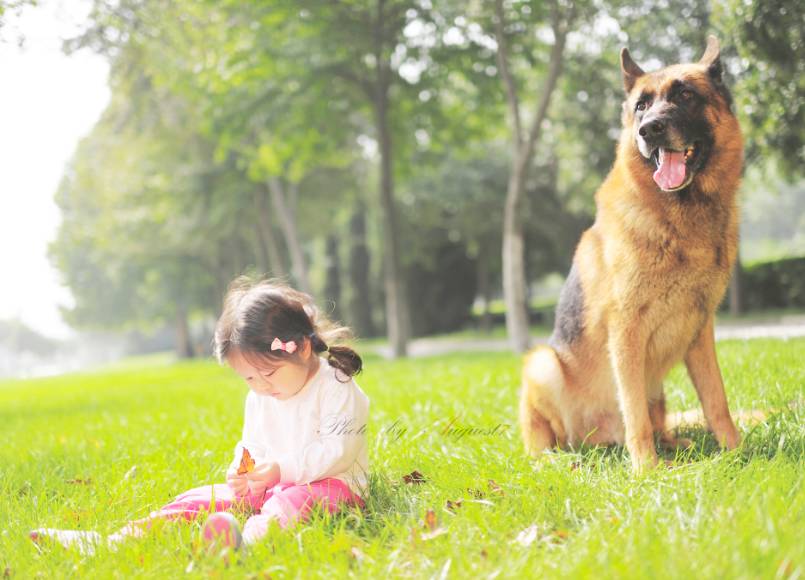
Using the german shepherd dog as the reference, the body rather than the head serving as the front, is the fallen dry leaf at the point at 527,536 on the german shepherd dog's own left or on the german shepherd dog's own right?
on the german shepherd dog's own right

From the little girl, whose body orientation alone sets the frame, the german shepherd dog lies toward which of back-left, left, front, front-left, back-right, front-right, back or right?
back-left

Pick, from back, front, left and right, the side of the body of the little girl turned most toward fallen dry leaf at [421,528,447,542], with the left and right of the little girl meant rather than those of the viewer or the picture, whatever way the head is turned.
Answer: left

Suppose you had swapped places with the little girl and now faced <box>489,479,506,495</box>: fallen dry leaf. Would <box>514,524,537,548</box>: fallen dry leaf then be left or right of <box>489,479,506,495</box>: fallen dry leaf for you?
right

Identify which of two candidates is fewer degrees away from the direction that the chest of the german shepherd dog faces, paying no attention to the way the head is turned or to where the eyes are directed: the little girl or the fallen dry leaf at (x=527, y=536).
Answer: the fallen dry leaf

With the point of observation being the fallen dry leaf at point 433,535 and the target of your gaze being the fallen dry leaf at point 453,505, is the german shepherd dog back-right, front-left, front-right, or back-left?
front-right

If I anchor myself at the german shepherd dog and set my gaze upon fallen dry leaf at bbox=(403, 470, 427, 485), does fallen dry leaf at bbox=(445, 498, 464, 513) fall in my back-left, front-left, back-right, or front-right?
front-left

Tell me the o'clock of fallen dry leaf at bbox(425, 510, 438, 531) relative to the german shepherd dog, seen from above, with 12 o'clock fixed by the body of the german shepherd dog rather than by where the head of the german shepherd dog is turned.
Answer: The fallen dry leaf is roughly at 3 o'clock from the german shepherd dog.

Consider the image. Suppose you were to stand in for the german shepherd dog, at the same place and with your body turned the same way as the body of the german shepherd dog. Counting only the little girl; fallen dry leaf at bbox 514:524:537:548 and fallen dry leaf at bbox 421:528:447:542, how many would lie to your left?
0

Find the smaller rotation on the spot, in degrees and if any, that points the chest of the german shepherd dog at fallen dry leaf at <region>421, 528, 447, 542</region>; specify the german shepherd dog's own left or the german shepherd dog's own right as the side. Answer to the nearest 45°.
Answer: approximately 90° to the german shepherd dog's own right

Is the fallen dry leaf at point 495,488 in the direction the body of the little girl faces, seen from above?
no

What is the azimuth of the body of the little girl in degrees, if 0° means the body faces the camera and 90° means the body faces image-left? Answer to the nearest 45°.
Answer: approximately 45°

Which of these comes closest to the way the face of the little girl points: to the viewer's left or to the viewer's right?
to the viewer's left
